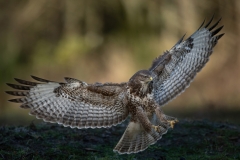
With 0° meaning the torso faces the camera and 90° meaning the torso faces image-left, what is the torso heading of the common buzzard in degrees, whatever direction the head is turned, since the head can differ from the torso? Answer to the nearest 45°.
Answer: approximately 315°
